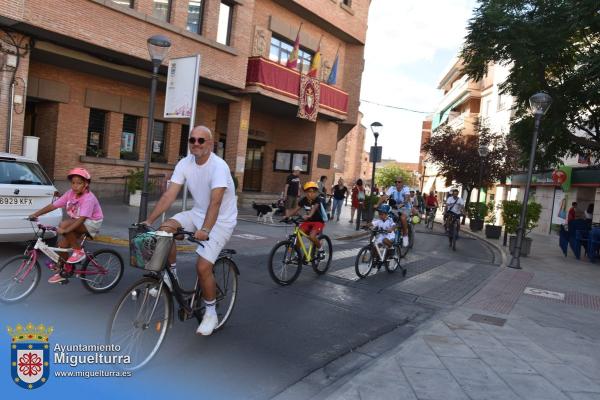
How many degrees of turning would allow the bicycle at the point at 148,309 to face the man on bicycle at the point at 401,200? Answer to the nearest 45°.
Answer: approximately 180°

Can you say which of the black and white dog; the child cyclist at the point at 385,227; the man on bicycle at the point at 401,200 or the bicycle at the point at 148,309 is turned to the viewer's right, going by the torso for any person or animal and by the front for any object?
the black and white dog

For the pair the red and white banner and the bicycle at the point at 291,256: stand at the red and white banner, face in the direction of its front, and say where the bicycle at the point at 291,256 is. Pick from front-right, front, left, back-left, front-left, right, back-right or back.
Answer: front-right

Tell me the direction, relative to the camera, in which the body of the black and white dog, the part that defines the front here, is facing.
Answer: to the viewer's right

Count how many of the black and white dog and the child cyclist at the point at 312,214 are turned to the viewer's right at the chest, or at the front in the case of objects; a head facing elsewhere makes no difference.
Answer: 1

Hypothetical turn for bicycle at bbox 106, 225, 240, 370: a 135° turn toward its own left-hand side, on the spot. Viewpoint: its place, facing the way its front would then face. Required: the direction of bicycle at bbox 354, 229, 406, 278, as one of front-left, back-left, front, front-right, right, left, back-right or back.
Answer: front-left

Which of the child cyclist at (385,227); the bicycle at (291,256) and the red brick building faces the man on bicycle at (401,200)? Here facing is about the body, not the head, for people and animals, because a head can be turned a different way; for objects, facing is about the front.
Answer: the red brick building

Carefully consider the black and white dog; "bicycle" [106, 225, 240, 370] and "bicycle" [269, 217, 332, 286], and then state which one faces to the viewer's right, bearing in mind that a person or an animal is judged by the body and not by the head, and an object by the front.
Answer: the black and white dog
